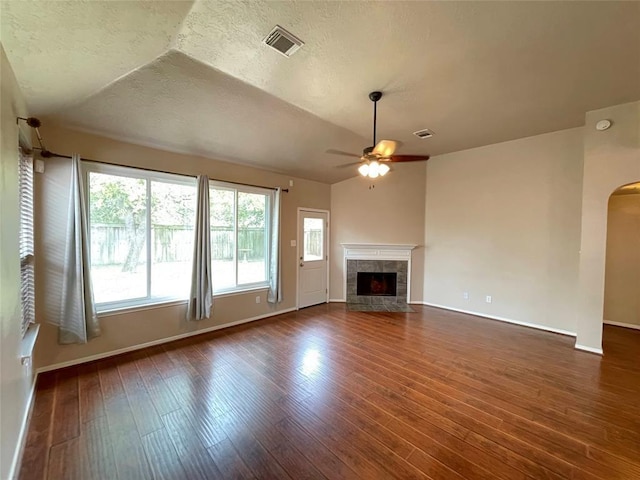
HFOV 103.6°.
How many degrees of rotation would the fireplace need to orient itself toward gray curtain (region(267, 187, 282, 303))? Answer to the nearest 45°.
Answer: approximately 45° to its right

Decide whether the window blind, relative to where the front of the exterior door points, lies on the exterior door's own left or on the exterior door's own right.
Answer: on the exterior door's own right

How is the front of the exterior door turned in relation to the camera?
facing the viewer and to the right of the viewer

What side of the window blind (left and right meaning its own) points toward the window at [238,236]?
front

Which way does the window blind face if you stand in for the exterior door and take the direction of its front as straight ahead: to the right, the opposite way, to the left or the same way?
to the left

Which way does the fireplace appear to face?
toward the camera

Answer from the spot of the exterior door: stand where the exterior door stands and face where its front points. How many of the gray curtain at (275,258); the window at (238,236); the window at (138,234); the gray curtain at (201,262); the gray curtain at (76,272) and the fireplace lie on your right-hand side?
5

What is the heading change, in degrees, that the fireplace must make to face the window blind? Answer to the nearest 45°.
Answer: approximately 45° to its right

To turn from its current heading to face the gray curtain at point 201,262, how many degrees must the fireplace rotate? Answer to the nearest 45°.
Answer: approximately 45° to its right

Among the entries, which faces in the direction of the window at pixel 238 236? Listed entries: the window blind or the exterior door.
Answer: the window blind

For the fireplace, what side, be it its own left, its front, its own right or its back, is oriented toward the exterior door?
right

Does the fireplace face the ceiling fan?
yes

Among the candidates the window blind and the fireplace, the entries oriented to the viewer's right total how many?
1

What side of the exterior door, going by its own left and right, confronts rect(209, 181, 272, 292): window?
right

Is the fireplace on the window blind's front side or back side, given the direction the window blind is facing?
on the front side

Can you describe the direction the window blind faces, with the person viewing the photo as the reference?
facing to the right of the viewer
